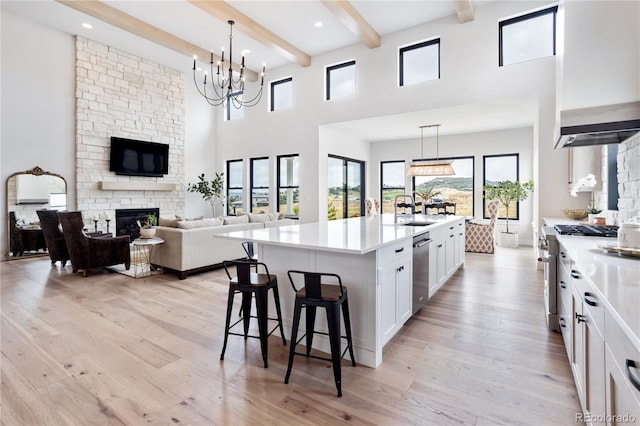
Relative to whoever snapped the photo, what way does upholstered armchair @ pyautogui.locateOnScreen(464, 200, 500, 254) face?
facing to the left of the viewer

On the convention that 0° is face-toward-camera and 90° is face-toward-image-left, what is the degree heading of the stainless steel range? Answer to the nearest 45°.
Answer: approximately 90°

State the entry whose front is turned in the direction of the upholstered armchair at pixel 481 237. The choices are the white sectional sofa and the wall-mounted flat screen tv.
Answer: the wall-mounted flat screen tv

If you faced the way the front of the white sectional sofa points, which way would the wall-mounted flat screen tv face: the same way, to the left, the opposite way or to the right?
the opposite way

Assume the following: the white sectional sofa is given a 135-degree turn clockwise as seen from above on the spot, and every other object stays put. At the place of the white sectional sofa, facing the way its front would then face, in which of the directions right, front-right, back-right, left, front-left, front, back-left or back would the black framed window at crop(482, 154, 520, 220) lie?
front

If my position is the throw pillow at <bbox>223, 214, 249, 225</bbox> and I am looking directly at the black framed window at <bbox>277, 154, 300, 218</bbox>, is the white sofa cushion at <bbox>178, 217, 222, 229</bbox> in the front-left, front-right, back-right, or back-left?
back-left

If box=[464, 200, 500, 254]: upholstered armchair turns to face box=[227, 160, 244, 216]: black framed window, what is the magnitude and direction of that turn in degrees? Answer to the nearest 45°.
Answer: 0° — it already faces it

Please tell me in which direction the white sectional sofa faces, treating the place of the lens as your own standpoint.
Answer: facing away from the viewer and to the left of the viewer

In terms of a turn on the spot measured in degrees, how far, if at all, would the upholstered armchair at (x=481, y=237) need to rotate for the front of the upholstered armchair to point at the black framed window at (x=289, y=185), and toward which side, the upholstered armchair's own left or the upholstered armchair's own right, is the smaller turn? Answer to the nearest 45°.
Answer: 0° — it already faces it
